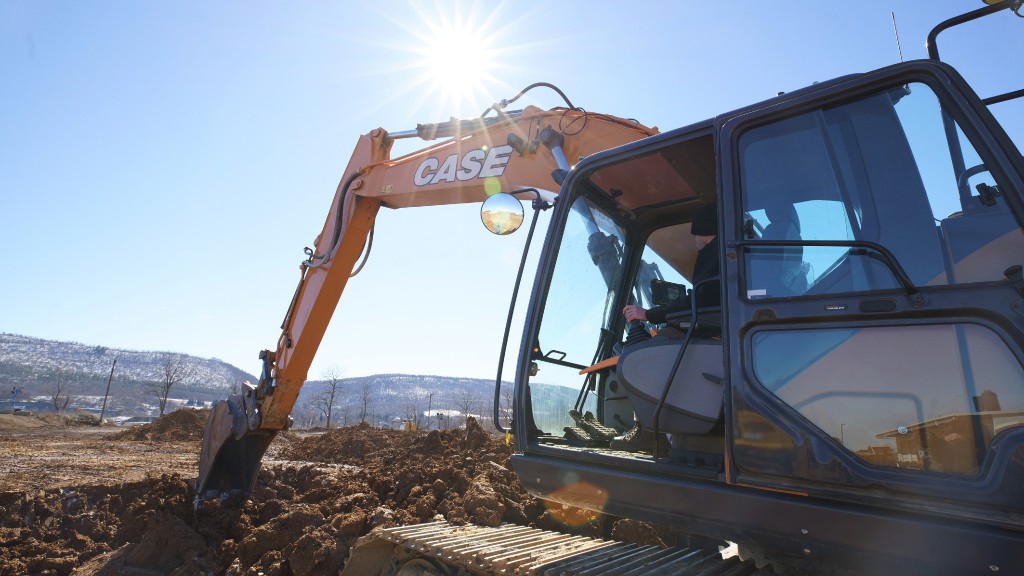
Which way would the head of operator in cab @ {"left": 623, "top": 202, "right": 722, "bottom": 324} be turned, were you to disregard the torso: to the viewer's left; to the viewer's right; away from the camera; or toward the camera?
to the viewer's left

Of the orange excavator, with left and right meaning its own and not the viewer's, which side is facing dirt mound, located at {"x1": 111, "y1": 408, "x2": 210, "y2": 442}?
front

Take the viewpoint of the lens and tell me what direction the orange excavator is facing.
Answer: facing away from the viewer and to the left of the viewer
